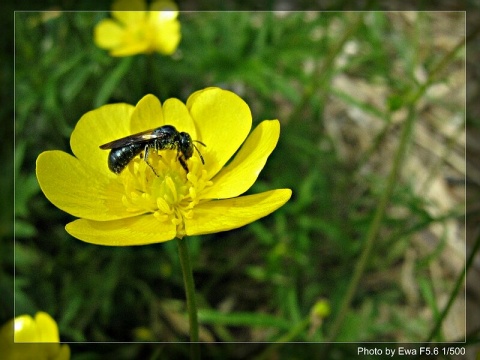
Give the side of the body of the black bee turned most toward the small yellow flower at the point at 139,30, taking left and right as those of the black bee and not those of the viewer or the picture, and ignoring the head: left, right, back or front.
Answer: left

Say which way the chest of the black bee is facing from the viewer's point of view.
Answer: to the viewer's right
